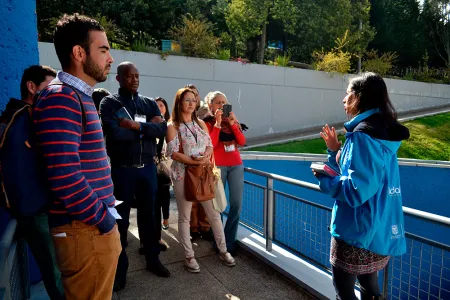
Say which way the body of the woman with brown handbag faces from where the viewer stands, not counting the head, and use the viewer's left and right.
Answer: facing the viewer and to the right of the viewer

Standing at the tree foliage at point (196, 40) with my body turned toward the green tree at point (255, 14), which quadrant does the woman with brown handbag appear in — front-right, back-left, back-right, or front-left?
back-right

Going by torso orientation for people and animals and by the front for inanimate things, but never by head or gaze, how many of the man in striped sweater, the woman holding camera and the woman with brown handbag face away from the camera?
0

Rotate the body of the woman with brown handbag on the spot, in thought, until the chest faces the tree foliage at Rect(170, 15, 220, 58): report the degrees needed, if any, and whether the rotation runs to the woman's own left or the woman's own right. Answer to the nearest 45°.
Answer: approximately 135° to the woman's own left

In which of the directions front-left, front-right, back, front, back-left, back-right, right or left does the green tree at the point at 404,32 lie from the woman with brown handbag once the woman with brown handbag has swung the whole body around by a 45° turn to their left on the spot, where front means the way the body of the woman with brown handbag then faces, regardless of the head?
front-left

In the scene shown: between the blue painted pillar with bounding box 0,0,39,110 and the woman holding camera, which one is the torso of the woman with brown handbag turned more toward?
the woman holding camera

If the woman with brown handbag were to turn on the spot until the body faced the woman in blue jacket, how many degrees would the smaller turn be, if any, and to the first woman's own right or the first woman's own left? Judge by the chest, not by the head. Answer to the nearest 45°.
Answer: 0° — they already face them

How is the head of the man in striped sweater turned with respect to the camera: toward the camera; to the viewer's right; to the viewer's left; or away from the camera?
to the viewer's right

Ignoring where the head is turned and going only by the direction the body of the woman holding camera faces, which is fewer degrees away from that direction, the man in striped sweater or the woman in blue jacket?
the woman in blue jacket

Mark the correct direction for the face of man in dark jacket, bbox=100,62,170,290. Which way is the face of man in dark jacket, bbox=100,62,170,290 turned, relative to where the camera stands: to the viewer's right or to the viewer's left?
to the viewer's right

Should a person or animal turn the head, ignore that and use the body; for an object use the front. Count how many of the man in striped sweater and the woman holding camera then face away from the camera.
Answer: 0

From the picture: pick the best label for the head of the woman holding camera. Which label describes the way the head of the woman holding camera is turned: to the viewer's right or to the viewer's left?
to the viewer's right

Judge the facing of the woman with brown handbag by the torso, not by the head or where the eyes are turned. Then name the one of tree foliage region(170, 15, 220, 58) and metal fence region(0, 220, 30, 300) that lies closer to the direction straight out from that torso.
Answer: the metal fence

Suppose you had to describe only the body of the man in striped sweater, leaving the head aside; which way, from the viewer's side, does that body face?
to the viewer's right

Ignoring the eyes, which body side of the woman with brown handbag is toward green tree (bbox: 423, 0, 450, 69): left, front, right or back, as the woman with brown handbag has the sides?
left

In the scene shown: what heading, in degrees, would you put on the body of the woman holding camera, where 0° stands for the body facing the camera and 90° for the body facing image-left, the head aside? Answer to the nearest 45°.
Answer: approximately 315°
